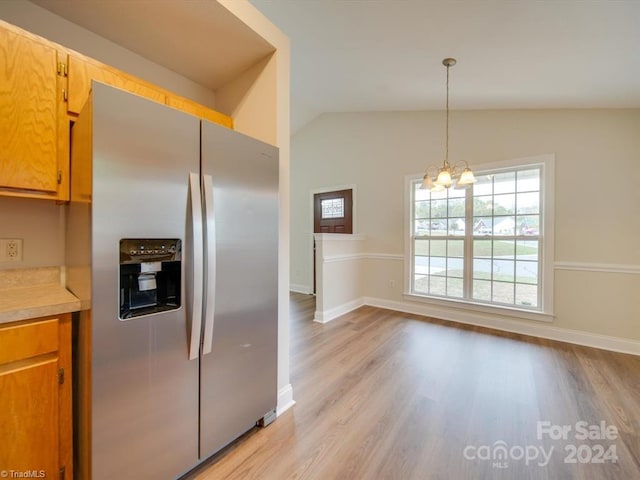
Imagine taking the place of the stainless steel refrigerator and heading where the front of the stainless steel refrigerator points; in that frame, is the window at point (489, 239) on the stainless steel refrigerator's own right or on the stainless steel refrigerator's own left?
on the stainless steel refrigerator's own left

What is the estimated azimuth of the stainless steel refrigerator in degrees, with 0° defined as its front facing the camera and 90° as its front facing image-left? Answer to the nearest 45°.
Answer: approximately 315°
